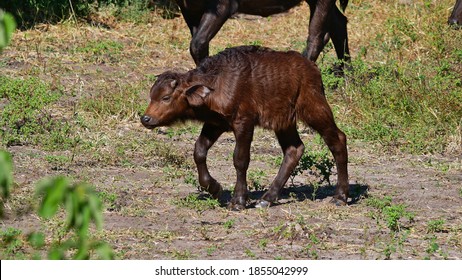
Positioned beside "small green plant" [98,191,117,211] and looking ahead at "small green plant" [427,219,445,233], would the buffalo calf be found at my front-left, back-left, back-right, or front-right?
front-left

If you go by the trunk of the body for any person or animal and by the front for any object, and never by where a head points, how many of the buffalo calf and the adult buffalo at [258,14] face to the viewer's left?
2

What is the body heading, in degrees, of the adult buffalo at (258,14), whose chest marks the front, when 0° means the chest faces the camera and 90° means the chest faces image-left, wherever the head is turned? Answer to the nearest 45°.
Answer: approximately 90°

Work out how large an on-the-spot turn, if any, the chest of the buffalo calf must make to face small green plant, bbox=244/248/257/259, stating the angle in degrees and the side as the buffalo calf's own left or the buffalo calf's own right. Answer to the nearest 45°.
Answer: approximately 90° to the buffalo calf's own left

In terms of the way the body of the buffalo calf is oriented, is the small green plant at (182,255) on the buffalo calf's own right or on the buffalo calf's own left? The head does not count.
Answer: on the buffalo calf's own left

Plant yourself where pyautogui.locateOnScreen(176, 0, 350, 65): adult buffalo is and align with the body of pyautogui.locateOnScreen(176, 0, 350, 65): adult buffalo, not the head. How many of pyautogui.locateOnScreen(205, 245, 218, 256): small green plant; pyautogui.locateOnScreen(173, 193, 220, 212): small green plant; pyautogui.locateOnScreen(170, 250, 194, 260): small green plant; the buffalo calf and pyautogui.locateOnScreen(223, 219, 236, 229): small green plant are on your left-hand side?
5

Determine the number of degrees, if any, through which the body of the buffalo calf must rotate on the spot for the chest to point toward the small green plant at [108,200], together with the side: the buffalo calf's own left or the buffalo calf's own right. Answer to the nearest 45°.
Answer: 0° — it already faces it

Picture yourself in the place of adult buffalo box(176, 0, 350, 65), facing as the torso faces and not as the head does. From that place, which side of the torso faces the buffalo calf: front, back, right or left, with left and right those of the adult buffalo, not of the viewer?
left

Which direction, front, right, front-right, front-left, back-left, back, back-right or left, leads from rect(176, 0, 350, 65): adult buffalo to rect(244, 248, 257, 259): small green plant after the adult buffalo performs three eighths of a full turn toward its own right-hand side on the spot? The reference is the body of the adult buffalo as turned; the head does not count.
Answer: back-right

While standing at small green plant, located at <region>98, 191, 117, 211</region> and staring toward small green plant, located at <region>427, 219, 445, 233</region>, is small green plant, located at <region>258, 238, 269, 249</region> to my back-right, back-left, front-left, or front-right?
front-right

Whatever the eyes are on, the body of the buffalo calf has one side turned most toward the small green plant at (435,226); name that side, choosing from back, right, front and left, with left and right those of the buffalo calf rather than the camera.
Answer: back

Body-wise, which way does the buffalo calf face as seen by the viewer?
to the viewer's left

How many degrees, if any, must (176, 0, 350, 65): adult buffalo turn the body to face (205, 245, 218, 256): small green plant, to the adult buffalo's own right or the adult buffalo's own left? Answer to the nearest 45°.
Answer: approximately 90° to the adult buffalo's own left

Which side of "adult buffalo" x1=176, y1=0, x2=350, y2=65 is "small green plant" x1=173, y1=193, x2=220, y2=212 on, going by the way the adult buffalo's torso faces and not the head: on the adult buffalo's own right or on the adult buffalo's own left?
on the adult buffalo's own left

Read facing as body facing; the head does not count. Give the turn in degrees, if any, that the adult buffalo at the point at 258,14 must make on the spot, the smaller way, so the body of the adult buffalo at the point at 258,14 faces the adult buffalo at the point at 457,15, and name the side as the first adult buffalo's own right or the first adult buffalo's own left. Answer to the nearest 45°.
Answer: approximately 135° to the first adult buffalo's own right

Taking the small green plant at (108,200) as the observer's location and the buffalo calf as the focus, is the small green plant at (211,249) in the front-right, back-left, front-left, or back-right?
front-right
